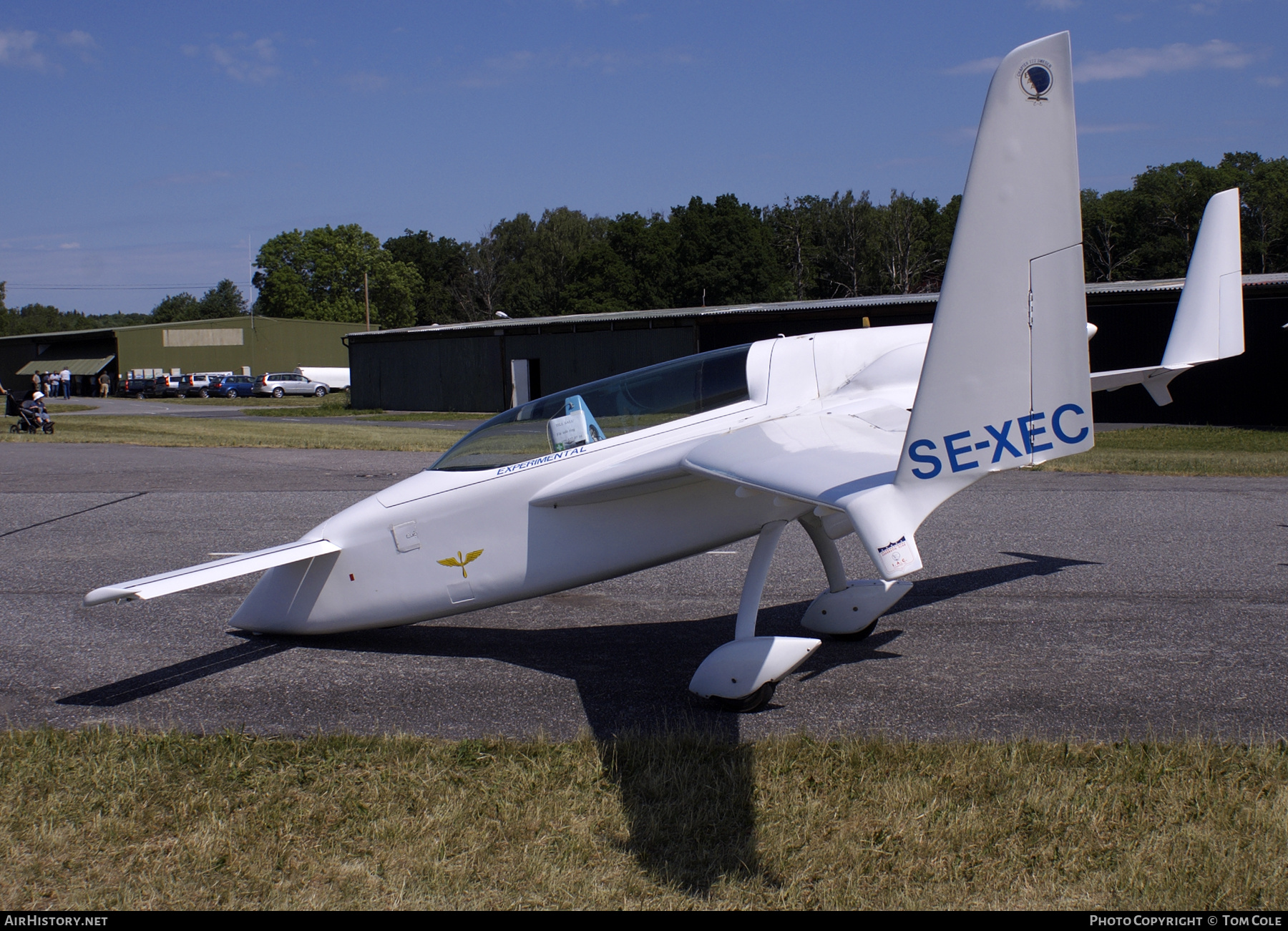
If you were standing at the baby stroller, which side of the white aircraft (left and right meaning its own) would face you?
front

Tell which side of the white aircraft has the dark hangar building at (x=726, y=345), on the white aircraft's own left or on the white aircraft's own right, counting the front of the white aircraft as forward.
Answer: on the white aircraft's own right

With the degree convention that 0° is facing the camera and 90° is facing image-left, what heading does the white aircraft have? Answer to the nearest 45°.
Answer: approximately 135°
